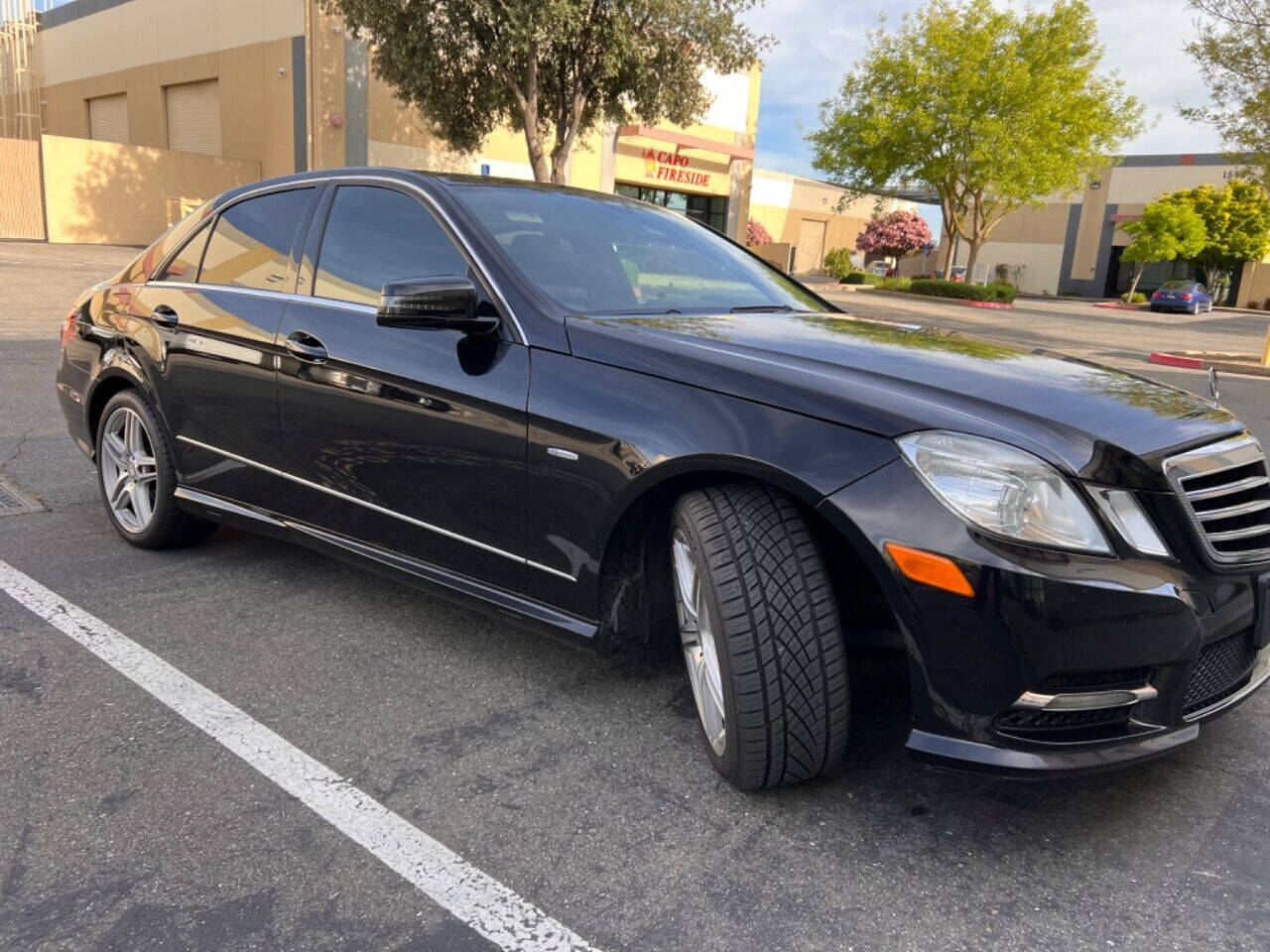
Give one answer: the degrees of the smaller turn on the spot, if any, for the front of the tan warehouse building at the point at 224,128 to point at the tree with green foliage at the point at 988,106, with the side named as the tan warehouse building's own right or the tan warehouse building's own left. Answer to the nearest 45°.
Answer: approximately 45° to the tan warehouse building's own left

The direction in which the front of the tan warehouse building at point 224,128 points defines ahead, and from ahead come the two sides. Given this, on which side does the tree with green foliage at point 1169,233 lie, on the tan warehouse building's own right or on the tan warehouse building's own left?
on the tan warehouse building's own left

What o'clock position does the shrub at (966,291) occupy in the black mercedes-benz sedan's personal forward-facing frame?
The shrub is roughly at 8 o'clock from the black mercedes-benz sedan.

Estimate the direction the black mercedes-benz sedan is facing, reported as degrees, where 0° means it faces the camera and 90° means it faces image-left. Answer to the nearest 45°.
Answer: approximately 315°

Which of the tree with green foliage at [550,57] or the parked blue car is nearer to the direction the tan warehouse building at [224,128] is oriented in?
the tree with green foliage

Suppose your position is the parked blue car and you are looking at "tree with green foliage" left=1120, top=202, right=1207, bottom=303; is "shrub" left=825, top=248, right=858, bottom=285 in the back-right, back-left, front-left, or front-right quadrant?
front-left

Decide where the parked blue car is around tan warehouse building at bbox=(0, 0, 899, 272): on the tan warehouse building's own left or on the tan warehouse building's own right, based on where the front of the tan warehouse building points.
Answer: on the tan warehouse building's own left

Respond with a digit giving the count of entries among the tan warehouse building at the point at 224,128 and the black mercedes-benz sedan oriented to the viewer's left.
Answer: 0

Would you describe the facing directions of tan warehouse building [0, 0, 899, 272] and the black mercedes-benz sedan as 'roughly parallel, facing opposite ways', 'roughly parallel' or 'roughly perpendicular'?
roughly parallel

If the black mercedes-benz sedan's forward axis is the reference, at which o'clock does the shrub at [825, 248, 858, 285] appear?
The shrub is roughly at 8 o'clock from the black mercedes-benz sedan.

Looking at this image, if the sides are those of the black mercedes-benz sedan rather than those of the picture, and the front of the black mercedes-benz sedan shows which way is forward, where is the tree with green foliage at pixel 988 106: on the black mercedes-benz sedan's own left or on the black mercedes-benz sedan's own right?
on the black mercedes-benz sedan's own left

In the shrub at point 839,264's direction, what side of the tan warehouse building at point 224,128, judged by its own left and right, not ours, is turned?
left
